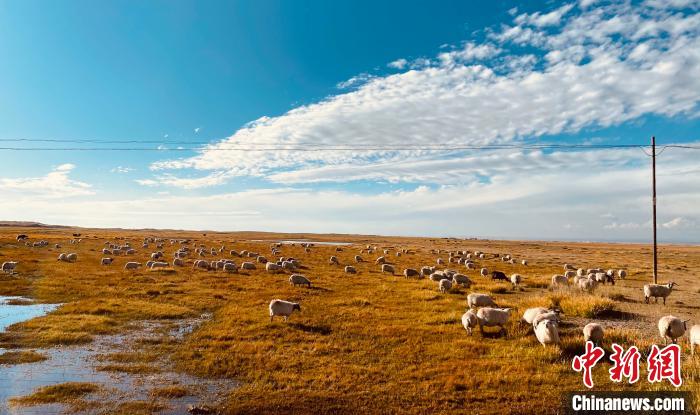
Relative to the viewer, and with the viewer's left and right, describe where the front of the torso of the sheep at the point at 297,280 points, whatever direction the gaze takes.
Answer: facing to the right of the viewer

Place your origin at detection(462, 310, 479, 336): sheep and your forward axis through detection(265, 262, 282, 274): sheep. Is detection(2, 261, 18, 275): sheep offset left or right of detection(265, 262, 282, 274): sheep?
left
